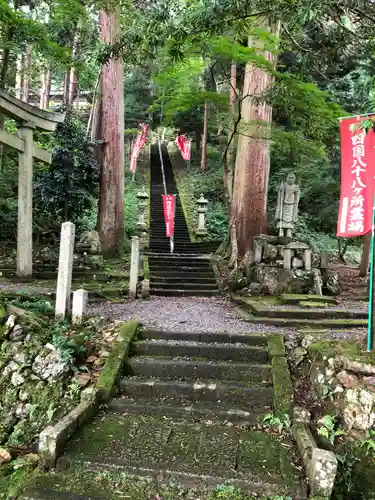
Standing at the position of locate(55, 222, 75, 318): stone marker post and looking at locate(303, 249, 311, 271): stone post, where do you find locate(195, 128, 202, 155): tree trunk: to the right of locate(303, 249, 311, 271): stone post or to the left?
left

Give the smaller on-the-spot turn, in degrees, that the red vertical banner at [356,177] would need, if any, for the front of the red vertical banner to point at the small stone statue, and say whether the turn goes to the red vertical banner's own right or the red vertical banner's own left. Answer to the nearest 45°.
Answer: approximately 180°

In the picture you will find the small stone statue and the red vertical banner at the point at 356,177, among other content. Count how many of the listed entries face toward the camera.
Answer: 2

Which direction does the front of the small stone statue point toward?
toward the camera

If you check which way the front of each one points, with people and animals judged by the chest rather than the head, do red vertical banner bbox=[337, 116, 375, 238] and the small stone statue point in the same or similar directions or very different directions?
same or similar directions

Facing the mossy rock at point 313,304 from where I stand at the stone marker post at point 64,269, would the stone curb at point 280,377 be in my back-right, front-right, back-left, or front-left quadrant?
front-right

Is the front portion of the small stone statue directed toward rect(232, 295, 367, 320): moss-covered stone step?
yes

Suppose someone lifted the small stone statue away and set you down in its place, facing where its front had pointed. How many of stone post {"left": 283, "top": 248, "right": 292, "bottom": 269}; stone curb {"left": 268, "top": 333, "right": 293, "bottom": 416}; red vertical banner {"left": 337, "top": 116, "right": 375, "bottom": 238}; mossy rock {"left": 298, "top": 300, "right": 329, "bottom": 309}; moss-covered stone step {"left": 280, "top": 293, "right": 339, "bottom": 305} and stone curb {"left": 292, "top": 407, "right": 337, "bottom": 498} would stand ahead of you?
6

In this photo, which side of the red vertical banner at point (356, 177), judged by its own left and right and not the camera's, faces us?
front

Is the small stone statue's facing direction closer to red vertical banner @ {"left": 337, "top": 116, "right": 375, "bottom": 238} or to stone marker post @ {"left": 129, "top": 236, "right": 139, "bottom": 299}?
the red vertical banner

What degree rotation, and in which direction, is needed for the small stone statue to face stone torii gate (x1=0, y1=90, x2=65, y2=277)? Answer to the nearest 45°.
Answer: approximately 45° to its right

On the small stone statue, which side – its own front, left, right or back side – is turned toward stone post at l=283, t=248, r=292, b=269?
front

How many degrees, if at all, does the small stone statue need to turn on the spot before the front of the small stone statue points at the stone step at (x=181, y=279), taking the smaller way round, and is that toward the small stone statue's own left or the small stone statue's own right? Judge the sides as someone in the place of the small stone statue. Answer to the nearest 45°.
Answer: approximately 90° to the small stone statue's own right

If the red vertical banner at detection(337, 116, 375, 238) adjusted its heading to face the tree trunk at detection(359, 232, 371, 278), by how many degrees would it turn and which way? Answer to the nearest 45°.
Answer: approximately 180°

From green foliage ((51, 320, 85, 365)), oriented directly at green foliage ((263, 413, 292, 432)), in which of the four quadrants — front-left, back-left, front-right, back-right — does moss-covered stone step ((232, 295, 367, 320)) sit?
front-left

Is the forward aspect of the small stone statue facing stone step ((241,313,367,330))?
yes

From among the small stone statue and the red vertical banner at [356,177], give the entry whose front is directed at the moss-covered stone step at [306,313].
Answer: the small stone statue

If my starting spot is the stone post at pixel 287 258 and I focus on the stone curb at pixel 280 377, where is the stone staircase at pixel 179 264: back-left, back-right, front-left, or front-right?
back-right

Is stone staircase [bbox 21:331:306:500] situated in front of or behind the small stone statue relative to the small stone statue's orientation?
in front
